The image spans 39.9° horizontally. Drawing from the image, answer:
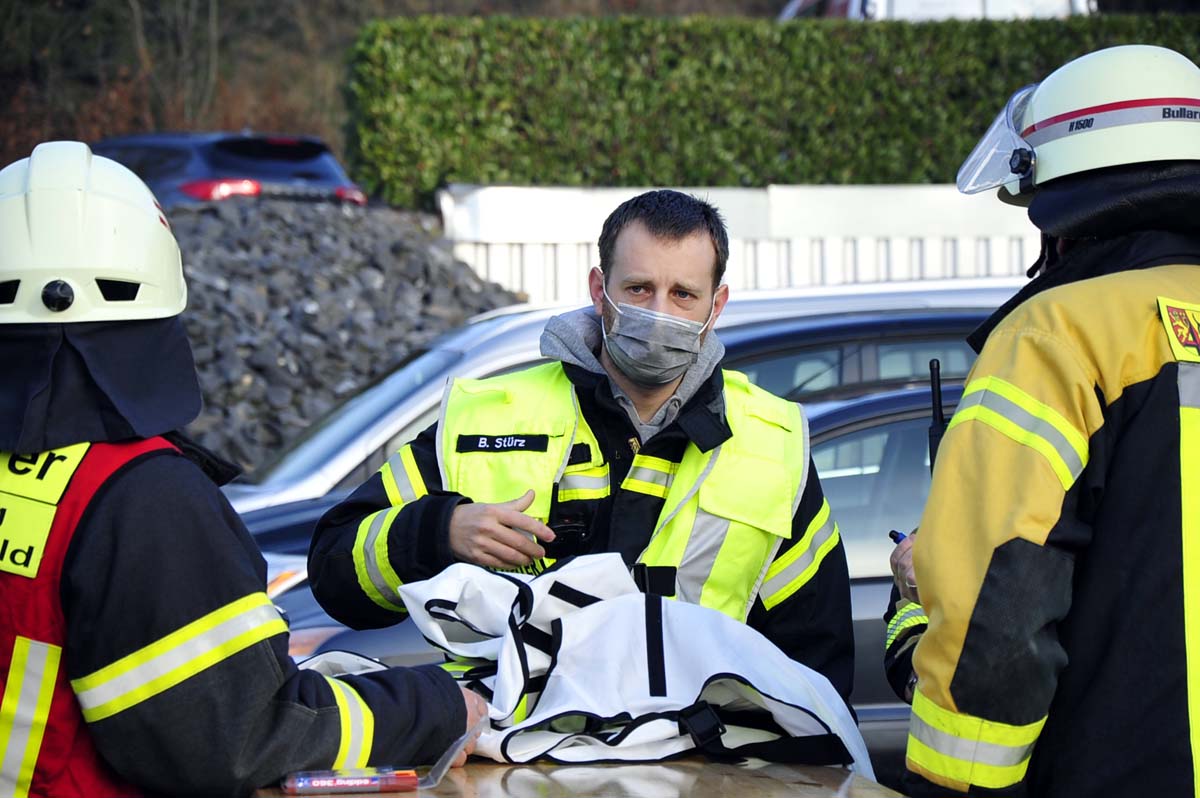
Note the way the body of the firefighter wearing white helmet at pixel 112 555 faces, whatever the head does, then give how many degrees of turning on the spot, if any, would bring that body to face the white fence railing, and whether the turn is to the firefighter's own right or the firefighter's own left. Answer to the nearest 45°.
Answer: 0° — they already face it

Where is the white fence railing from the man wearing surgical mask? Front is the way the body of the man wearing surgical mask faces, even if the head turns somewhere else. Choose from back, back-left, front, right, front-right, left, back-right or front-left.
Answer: back

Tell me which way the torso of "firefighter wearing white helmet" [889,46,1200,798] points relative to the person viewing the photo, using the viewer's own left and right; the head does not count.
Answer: facing away from the viewer and to the left of the viewer

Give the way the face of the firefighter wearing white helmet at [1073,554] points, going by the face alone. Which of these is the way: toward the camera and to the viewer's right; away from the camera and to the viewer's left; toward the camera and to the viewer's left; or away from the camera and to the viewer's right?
away from the camera and to the viewer's left

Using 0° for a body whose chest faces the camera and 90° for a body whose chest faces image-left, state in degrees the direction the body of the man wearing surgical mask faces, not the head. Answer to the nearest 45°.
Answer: approximately 0°

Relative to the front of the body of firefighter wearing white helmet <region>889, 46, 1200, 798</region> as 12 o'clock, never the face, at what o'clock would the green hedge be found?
The green hedge is roughly at 1 o'clock from the firefighter wearing white helmet.

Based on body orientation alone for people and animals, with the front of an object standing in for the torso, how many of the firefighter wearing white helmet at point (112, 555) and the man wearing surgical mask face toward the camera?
1

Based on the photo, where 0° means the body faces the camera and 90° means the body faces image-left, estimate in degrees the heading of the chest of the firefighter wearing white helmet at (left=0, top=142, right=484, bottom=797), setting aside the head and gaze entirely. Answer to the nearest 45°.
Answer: approximately 225°

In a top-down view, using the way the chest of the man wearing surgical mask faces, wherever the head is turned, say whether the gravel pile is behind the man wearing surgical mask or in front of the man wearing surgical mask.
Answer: behind

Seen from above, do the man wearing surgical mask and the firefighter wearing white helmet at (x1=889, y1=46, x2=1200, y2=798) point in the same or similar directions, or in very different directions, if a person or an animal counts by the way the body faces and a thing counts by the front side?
very different directions

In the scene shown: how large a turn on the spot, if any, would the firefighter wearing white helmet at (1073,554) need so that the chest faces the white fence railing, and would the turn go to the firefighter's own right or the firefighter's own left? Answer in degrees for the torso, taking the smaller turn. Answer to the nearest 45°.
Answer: approximately 45° to the firefighter's own right

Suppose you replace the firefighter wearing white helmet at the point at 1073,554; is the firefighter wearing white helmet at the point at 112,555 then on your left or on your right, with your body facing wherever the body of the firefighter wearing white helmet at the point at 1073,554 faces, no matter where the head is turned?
on your left

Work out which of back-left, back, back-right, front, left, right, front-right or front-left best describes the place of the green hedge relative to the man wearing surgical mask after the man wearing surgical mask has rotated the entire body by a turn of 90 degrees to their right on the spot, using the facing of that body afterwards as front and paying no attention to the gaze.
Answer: right

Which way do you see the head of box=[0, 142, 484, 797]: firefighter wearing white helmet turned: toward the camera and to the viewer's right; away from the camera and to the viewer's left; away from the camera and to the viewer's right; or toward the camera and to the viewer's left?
away from the camera and to the viewer's right
